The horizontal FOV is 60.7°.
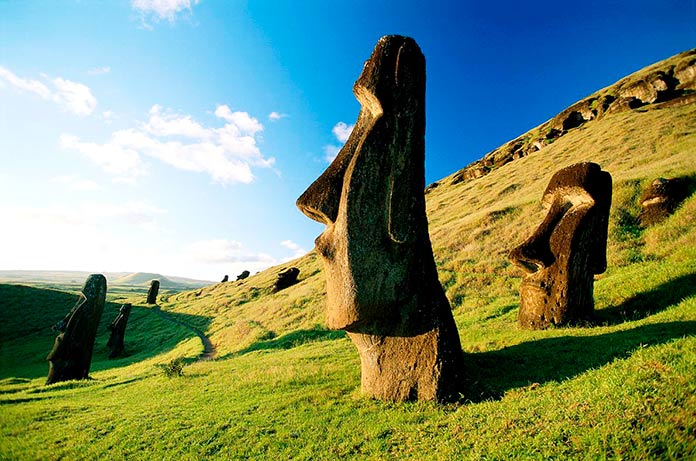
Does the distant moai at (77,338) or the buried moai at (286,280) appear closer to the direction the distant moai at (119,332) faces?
the distant moai

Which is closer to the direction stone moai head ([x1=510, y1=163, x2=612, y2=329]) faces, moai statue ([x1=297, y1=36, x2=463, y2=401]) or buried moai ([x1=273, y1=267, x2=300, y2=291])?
the moai statue

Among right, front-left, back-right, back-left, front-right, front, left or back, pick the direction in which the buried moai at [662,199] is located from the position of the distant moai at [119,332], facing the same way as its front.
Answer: back-left

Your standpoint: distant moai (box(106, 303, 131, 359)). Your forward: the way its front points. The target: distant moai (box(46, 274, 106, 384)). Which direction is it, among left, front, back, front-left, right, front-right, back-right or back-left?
left

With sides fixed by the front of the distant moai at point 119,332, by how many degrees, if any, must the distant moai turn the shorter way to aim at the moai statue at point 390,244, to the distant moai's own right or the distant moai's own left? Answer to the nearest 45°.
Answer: approximately 90° to the distant moai's own left

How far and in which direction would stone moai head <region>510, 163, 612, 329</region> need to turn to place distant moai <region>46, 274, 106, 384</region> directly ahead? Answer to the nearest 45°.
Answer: approximately 45° to its right

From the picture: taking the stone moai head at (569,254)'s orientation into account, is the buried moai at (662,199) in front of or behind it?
behind

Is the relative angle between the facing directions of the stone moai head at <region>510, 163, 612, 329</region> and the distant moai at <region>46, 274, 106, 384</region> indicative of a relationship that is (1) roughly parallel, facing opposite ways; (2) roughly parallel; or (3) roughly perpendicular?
roughly parallel

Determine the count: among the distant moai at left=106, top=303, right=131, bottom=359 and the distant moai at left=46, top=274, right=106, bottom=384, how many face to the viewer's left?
2

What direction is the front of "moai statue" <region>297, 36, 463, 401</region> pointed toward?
to the viewer's left

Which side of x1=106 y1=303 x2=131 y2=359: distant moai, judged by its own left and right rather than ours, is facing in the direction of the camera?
left

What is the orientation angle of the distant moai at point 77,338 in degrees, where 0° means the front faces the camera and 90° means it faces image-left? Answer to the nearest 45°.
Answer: approximately 90°

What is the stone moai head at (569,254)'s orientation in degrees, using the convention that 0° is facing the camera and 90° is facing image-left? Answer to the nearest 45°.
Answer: approximately 45°

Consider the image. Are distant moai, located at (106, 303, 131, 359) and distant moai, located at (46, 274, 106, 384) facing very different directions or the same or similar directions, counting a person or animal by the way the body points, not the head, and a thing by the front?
same or similar directions
